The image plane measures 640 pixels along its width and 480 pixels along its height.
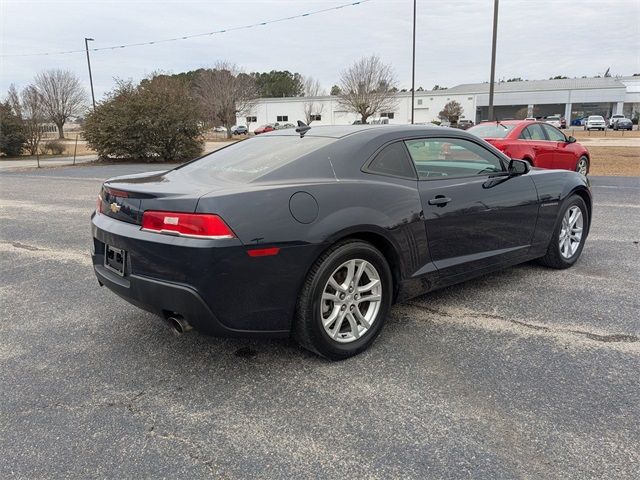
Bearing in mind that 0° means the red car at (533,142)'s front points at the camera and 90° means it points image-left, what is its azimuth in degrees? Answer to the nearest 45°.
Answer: approximately 225°

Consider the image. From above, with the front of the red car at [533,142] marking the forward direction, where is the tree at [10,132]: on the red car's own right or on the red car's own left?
on the red car's own left

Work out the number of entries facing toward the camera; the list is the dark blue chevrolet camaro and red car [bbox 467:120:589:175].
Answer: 0

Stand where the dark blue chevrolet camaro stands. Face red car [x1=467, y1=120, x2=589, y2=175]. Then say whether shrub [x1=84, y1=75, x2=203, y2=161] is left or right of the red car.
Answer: left

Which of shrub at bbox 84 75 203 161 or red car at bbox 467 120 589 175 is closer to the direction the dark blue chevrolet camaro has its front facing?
the red car

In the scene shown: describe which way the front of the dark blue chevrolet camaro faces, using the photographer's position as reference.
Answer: facing away from the viewer and to the right of the viewer

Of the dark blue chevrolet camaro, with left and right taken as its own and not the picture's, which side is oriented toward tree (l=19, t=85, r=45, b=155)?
left

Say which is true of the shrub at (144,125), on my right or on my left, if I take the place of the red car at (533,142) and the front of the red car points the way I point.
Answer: on my left

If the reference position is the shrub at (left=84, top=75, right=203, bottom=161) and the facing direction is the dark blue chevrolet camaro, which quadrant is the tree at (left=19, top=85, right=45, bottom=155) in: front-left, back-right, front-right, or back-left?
back-right

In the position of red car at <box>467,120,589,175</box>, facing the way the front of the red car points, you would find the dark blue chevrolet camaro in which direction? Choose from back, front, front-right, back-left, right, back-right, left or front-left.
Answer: back-right
